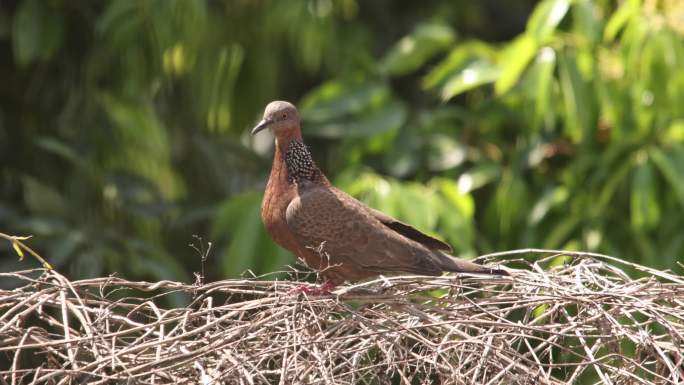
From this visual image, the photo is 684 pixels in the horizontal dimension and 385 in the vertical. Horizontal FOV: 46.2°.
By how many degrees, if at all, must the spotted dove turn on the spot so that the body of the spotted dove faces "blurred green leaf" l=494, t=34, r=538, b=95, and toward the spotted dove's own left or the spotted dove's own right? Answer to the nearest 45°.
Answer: approximately 135° to the spotted dove's own right

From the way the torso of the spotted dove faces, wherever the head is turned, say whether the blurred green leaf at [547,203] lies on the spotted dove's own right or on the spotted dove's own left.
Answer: on the spotted dove's own right

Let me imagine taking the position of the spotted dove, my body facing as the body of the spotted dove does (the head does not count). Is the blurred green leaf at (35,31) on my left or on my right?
on my right

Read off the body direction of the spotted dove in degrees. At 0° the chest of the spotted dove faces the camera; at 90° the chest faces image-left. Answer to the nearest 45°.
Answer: approximately 90°

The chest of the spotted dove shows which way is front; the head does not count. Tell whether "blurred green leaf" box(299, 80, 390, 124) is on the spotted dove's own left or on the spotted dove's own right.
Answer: on the spotted dove's own right

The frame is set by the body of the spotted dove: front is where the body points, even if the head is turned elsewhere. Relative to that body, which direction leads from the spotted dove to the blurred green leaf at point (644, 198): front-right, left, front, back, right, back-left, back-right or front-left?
back-right

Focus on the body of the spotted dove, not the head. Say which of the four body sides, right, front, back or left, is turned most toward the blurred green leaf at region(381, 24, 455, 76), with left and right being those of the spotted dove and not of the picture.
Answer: right

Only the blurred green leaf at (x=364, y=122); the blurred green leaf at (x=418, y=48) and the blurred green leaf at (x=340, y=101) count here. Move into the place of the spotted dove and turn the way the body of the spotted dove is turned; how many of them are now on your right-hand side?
3
